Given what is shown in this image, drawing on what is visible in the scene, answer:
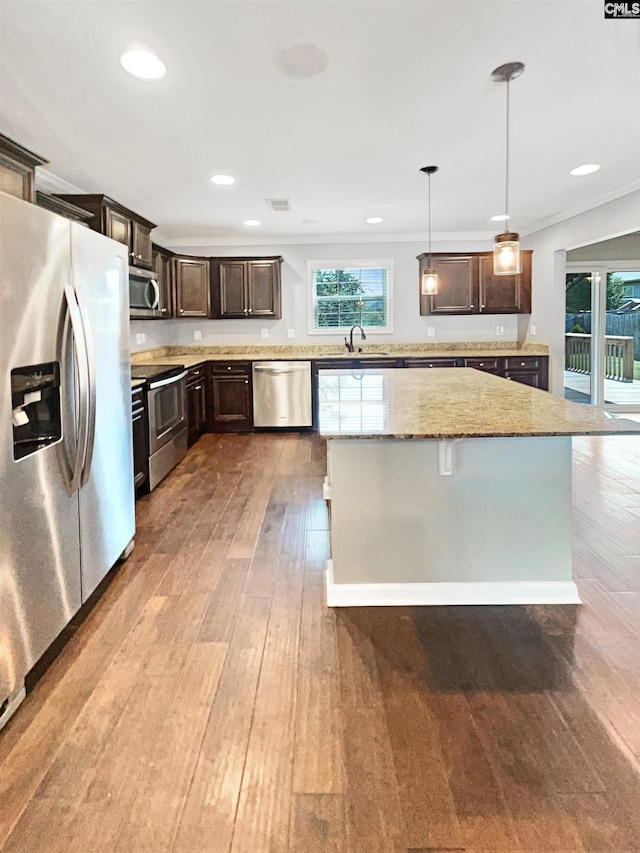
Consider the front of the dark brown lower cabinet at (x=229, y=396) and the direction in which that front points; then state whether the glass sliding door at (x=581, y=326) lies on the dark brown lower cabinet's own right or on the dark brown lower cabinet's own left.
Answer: on the dark brown lower cabinet's own left

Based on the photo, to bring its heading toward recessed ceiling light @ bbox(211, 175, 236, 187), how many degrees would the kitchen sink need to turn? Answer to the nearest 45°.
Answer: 0° — it already faces it

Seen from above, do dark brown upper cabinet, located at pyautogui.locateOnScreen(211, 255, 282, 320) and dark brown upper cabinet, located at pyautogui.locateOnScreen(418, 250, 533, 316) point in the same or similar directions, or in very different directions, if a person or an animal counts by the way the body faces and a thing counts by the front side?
same or similar directions

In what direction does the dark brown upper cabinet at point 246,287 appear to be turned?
toward the camera

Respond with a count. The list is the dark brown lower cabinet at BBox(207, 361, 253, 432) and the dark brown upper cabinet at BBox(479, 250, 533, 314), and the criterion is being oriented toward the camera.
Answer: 2

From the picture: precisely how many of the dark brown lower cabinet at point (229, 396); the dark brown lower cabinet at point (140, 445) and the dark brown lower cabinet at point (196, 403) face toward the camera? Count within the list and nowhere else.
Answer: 1

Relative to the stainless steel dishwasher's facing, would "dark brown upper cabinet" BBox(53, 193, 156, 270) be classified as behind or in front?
in front

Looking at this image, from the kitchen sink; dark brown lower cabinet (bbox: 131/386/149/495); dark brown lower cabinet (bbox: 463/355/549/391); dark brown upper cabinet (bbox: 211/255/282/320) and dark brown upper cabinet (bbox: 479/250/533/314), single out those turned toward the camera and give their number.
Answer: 4

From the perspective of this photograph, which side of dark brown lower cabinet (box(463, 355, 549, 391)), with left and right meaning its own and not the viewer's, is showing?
front

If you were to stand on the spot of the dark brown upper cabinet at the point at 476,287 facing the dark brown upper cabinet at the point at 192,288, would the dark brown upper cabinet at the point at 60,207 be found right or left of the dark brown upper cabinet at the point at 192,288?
left

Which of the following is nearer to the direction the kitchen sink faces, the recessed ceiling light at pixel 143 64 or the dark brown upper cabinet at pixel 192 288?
the recessed ceiling light

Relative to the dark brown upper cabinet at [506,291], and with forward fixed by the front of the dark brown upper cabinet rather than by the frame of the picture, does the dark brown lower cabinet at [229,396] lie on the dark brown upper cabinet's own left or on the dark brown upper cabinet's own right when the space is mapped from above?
on the dark brown upper cabinet's own right

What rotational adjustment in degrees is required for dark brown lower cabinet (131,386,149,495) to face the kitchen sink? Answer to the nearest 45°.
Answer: approximately 45° to its left

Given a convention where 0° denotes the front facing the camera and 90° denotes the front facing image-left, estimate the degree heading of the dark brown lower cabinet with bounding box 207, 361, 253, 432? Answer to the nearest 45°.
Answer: approximately 0°

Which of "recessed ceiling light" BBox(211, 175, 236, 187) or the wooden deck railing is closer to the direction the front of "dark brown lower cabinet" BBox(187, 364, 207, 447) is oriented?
the wooden deck railing

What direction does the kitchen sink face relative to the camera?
toward the camera

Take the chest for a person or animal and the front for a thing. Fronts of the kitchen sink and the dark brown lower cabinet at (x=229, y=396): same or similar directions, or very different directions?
same or similar directions

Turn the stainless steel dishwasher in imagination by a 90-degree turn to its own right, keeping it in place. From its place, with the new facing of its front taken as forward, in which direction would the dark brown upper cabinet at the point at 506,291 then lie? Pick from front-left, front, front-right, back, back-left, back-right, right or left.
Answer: back
